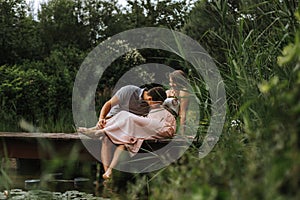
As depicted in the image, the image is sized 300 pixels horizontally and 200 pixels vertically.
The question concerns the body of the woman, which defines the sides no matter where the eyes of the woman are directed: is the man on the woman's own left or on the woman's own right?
on the woman's own right

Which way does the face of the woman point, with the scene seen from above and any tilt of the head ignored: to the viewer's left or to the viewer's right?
to the viewer's left

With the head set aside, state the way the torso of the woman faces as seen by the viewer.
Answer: to the viewer's left
